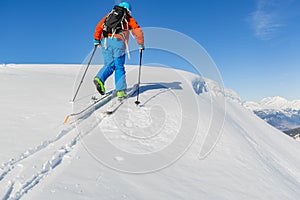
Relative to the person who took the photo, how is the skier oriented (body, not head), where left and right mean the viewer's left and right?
facing away from the viewer and to the right of the viewer
